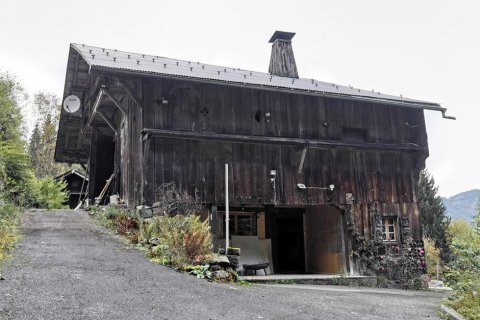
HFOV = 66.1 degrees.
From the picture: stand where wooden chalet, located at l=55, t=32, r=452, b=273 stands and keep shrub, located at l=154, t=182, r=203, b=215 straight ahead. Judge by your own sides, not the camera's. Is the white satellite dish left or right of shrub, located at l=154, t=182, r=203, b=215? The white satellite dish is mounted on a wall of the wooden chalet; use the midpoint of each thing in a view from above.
right

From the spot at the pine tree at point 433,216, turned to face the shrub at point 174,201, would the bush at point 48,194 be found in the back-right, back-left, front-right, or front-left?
front-right

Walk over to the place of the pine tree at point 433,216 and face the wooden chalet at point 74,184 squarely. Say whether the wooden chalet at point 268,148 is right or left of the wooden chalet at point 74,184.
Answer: left

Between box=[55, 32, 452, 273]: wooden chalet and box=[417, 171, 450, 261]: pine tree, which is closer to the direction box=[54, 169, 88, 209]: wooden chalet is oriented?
the wooden chalet

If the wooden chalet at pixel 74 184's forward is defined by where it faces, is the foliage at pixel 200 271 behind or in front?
in front

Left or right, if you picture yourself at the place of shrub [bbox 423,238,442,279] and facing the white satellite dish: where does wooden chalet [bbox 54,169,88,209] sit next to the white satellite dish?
right

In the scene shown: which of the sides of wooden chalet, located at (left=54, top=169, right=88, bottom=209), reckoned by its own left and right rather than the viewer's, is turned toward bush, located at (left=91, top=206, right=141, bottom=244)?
front

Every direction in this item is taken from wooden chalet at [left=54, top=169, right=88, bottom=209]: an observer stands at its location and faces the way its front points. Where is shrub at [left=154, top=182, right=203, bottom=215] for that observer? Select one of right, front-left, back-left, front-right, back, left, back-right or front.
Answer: front

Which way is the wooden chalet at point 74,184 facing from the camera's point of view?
toward the camera

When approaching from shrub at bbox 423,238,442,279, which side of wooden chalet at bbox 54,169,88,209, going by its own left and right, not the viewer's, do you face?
left

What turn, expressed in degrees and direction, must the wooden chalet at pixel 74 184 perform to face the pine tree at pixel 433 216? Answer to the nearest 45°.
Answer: approximately 90° to its left

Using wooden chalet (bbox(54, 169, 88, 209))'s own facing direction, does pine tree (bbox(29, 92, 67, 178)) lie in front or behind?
behind

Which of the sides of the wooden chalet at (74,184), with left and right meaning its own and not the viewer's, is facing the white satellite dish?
front
